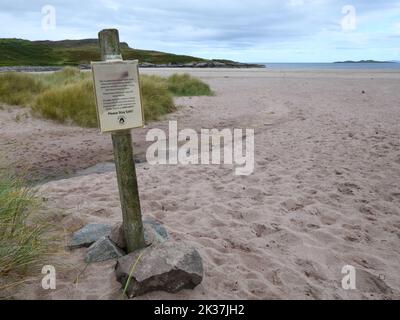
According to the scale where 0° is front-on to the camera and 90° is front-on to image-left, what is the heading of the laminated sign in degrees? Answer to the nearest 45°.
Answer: approximately 0°

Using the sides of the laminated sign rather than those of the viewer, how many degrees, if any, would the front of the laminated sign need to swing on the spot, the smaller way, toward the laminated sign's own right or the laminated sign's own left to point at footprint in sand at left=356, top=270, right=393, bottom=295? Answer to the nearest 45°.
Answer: approximately 90° to the laminated sign's own left

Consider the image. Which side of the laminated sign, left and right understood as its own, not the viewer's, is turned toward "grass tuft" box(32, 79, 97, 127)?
back

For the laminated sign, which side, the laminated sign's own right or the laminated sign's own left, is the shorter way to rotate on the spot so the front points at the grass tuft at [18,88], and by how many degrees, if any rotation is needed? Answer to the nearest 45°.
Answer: approximately 180°

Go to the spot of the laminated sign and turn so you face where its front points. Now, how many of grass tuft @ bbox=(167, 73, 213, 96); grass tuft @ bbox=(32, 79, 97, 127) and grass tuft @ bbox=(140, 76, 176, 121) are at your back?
3

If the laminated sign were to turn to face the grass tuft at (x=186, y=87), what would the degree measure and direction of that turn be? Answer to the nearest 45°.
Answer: approximately 180°
